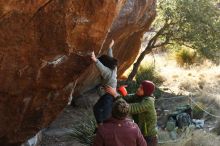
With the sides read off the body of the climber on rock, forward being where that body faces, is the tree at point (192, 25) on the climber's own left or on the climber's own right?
on the climber's own right

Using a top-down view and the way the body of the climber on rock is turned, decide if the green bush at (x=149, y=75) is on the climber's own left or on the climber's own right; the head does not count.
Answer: on the climber's own right

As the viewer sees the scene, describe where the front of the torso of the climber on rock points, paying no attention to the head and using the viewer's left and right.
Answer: facing away from the viewer and to the left of the viewer

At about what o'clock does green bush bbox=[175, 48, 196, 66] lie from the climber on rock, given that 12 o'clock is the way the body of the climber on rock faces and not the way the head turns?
The green bush is roughly at 2 o'clock from the climber on rock.

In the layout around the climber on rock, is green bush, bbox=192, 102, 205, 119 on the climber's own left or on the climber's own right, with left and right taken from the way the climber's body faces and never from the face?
on the climber's own right
